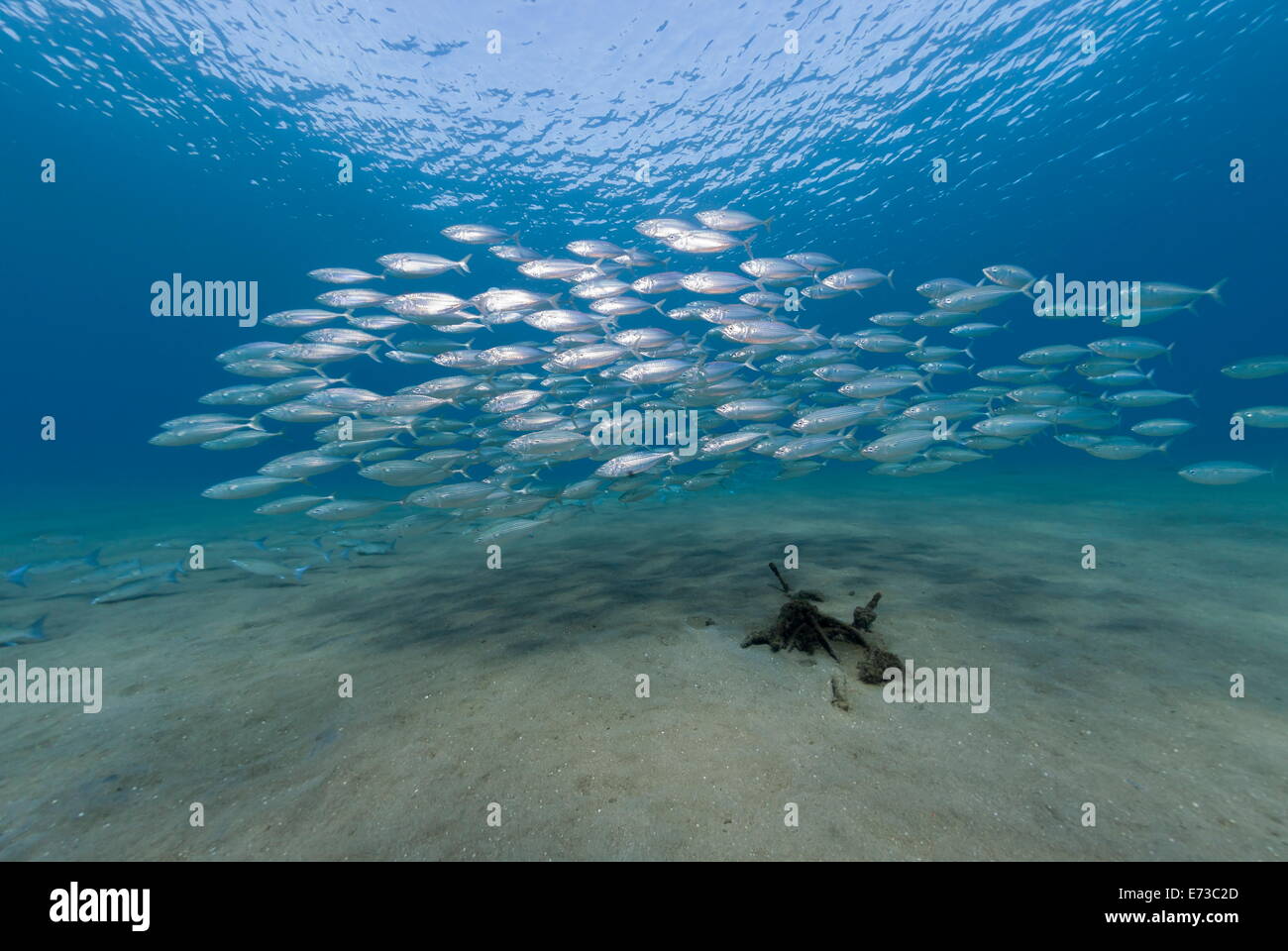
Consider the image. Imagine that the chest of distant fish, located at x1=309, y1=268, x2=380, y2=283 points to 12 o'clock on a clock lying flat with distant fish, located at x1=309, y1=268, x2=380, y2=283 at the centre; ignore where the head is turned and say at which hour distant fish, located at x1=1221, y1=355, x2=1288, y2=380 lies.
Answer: distant fish, located at x1=1221, y1=355, x2=1288, y2=380 is roughly at 7 o'clock from distant fish, located at x1=309, y1=268, x2=380, y2=283.

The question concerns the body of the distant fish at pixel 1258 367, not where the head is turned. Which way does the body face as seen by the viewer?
to the viewer's left

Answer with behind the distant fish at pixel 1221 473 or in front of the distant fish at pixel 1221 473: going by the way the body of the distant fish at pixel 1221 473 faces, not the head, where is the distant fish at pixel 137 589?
in front

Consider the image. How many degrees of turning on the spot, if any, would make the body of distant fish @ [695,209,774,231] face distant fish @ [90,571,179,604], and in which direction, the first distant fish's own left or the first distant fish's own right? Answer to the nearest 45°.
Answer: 0° — it already faces it

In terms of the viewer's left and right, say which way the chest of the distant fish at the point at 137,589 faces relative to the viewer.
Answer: facing to the left of the viewer

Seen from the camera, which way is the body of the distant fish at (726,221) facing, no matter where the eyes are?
to the viewer's left

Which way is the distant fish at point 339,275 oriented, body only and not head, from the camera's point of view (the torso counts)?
to the viewer's left

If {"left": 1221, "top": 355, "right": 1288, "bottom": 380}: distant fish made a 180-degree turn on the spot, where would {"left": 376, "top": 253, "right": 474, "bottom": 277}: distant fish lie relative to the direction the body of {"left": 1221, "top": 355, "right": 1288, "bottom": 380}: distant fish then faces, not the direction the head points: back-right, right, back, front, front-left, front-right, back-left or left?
back-right

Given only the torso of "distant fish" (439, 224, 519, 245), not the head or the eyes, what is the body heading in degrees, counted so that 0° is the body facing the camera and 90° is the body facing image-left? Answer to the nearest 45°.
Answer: approximately 90°

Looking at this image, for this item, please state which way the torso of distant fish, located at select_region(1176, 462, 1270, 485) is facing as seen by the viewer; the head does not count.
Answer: to the viewer's left

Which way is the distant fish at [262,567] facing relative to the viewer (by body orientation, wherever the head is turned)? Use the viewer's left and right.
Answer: facing to the left of the viewer
